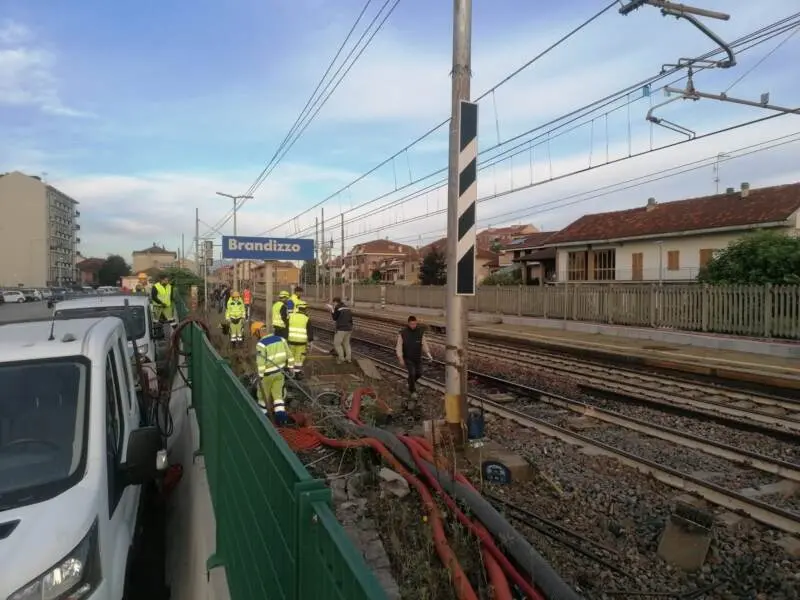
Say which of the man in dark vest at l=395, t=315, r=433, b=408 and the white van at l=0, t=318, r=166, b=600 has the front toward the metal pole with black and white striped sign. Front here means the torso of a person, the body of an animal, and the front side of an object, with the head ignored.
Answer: the man in dark vest

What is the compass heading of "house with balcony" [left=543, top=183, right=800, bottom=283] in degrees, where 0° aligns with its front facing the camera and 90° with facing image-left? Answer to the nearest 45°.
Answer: approximately 45°

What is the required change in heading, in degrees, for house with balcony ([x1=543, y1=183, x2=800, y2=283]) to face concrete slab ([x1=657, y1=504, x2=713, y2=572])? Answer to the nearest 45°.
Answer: approximately 45° to its left

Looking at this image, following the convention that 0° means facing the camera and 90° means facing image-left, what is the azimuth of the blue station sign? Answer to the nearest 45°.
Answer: approximately 0°

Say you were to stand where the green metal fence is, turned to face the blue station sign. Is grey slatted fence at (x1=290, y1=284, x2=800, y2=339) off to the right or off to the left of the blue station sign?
right

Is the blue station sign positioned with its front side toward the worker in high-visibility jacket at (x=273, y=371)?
yes

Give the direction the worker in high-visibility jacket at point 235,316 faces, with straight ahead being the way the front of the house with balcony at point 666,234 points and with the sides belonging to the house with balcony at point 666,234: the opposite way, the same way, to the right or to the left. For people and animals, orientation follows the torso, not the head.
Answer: to the left
